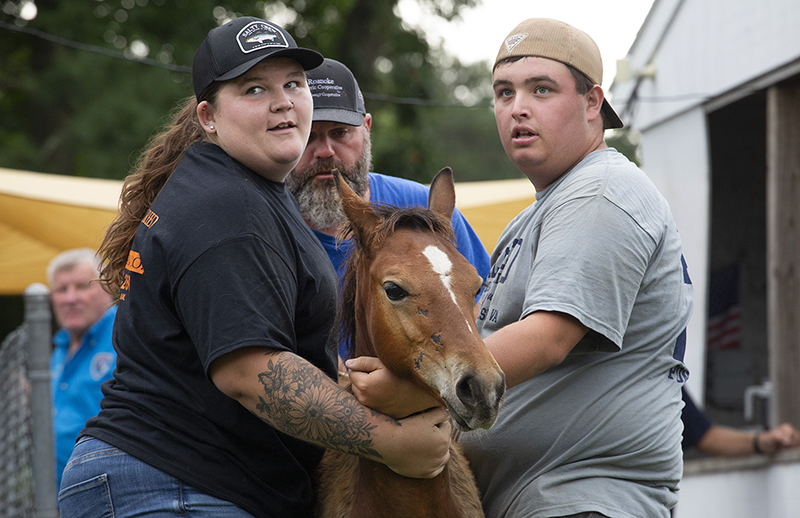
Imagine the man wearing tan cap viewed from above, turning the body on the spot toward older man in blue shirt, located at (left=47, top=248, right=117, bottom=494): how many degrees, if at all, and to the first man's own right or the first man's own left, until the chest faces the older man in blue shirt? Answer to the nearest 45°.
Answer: approximately 45° to the first man's own right

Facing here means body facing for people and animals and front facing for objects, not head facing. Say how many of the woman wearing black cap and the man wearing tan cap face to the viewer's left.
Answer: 1

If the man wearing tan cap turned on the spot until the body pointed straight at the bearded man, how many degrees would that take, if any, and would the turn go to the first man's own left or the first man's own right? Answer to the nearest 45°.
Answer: approximately 45° to the first man's own right

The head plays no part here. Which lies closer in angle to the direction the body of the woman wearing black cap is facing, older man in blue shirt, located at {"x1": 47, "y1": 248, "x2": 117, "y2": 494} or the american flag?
the american flag

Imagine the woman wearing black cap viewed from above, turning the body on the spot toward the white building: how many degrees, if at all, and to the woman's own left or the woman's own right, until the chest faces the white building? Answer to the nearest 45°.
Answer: approximately 45° to the woman's own left

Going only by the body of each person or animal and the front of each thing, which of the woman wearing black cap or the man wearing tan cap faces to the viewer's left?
the man wearing tan cap

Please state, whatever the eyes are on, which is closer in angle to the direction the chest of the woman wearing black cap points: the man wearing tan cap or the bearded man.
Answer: the man wearing tan cap

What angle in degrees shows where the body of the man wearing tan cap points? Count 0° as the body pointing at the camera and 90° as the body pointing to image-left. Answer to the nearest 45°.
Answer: approximately 90°

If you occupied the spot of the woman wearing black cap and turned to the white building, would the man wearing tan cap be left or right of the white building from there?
right
